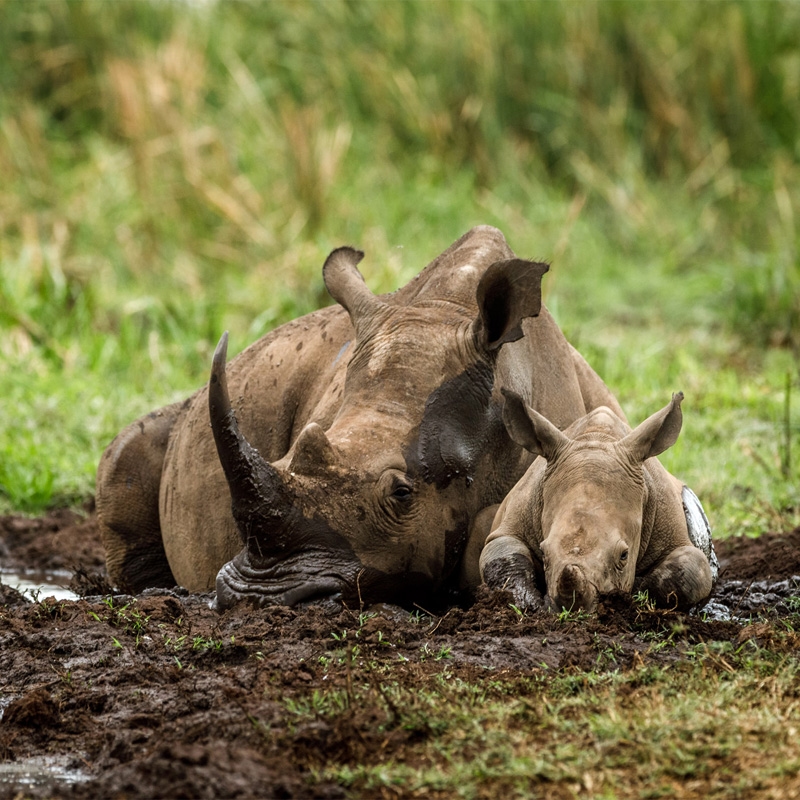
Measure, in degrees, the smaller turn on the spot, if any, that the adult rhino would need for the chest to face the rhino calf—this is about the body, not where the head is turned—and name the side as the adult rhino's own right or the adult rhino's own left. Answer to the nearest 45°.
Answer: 0° — it already faces it

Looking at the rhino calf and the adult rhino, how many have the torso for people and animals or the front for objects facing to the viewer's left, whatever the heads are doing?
0

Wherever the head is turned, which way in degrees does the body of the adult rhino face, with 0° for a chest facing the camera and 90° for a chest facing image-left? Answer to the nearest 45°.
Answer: approximately 315°

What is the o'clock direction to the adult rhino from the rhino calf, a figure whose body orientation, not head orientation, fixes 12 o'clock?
The adult rhino is roughly at 4 o'clock from the rhino calf.

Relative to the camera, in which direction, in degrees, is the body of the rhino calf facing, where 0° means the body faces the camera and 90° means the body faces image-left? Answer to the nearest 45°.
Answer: approximately 0°
